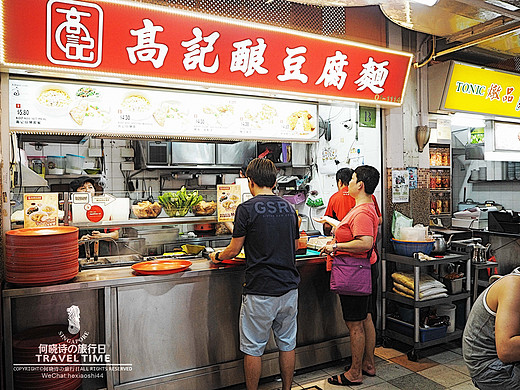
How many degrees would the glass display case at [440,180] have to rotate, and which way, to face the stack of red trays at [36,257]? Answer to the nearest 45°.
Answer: approximately 45° to its right

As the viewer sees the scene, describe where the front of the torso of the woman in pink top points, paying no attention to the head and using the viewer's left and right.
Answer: facing to the left of the viewer

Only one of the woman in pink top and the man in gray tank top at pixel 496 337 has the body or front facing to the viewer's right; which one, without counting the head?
the man in gray tank top

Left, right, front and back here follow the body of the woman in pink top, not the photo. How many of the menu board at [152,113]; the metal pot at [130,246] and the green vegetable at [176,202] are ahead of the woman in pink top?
3

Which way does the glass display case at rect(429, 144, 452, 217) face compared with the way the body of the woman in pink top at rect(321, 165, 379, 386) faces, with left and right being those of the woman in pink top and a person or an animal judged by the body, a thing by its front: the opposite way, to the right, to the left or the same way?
to the left

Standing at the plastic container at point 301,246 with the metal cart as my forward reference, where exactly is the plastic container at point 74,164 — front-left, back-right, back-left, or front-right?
back-left

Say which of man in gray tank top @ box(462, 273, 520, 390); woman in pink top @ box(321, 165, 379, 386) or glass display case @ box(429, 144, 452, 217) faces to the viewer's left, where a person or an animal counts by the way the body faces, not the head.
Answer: the woman in pink top

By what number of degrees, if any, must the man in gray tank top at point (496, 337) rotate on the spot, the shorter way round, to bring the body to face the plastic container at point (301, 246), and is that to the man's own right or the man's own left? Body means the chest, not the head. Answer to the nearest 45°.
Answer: approximately 135° to the man's own left
